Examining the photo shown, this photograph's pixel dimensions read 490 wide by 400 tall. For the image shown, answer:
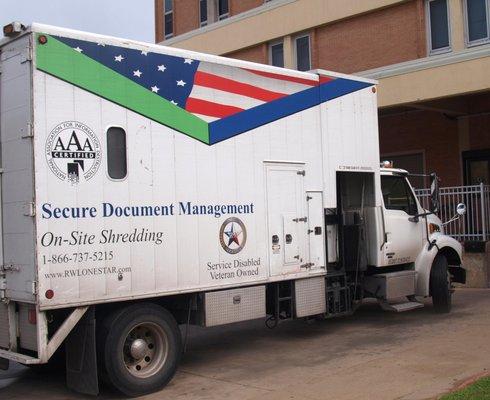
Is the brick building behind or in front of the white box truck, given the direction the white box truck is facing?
in front

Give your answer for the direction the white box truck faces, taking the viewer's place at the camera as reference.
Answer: facing away from the viewer and to the right of the viewer

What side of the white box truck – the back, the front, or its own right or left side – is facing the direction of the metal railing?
front
